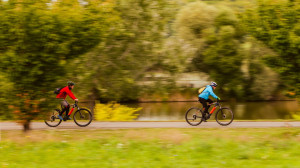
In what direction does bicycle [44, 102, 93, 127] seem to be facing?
to the viewer's right

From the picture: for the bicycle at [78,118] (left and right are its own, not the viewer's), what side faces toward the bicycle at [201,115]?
front

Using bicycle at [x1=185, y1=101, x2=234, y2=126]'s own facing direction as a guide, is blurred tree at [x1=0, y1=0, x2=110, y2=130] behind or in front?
behind

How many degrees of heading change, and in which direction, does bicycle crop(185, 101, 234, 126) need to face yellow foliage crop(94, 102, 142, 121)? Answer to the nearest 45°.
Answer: approximately 135° to its left

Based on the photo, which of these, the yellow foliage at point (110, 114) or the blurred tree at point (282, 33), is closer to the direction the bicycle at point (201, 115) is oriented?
the blurred tree

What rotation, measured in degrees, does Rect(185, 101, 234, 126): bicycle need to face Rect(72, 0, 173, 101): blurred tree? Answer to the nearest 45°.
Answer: approximately 135° to its left

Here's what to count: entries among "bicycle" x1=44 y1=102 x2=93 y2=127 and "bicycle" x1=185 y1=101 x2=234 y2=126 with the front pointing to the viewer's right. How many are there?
2

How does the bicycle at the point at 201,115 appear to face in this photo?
to the viewer's right

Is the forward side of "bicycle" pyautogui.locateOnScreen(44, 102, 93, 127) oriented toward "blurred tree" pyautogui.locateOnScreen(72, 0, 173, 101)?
no

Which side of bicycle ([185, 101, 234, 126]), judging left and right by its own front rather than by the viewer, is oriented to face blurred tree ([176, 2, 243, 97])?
left
